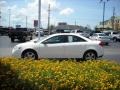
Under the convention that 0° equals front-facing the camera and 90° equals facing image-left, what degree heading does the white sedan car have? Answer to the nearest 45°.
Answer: approximately 90°
